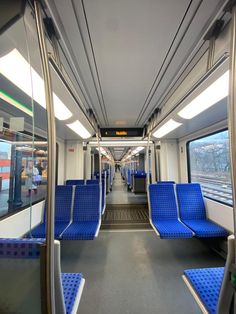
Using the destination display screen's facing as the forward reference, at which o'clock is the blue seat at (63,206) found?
The blue seat is roughly at 1 o'clock from the destination display screen.

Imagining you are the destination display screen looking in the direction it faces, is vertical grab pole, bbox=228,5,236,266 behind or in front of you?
in front

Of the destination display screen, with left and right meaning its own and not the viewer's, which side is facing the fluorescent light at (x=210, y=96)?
front

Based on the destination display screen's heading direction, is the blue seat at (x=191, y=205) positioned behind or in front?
in front

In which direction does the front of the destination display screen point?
toward the camera

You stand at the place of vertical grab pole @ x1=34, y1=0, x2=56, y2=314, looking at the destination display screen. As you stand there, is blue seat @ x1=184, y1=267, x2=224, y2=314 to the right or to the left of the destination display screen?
right

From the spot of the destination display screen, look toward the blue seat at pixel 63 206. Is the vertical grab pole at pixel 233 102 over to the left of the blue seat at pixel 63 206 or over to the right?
left

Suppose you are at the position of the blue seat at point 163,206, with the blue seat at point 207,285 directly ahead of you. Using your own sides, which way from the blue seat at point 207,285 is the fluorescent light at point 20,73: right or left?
right

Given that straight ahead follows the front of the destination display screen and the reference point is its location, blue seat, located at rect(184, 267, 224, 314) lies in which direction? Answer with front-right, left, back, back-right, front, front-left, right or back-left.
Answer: front

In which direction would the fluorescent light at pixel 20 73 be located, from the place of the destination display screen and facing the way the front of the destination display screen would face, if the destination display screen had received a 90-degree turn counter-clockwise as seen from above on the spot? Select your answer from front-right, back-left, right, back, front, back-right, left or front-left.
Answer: right
